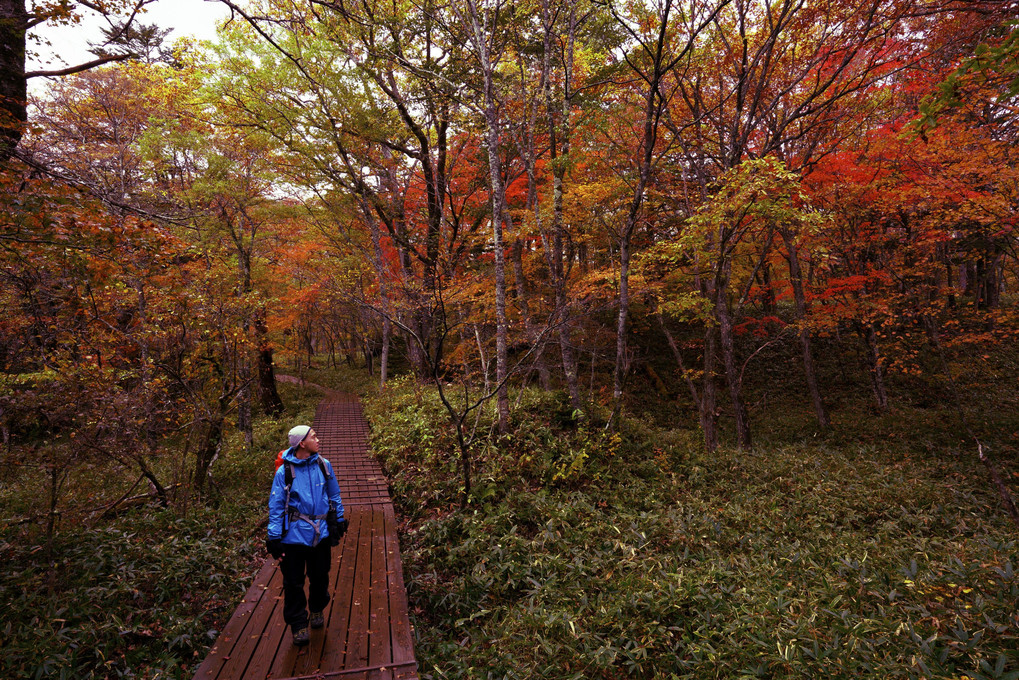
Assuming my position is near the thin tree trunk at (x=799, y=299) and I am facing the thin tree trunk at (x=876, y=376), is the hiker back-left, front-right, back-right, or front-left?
back-right

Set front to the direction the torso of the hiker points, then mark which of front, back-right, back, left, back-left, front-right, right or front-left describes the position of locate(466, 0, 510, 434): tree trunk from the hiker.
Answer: back-left

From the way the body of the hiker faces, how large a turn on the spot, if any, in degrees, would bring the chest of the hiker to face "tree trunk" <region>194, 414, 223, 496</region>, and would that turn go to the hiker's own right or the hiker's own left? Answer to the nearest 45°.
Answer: approximately 180°

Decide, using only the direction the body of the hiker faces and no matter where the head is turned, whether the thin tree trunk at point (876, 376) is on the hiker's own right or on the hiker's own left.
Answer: on the hiker's own left

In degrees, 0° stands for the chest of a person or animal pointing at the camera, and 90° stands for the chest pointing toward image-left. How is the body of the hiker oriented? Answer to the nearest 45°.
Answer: approximately 0°

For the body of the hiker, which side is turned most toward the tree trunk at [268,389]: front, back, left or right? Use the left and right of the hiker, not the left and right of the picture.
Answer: back
